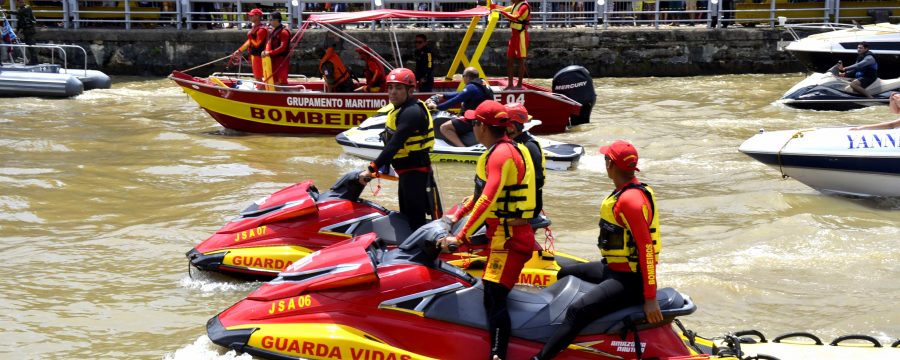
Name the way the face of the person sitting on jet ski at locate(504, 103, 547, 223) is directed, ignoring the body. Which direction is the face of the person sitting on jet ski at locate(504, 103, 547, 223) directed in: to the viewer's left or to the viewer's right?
to the viewer's left

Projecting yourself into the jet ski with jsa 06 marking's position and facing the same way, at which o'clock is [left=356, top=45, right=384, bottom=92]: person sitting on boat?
The person sitting on boat is roughly at 3 o'clock from the jet ski with jsa 06 marking.

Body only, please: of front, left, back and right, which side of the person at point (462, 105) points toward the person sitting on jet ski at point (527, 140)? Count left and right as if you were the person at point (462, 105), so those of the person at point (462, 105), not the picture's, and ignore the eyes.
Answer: left

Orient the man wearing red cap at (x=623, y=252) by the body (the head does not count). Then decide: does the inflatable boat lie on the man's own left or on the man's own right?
on the man's own right

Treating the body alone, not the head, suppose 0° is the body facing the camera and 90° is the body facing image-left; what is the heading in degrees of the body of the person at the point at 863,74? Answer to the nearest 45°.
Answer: approximately 90°

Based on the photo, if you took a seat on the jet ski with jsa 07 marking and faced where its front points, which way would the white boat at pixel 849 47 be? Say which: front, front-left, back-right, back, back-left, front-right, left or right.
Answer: back-right

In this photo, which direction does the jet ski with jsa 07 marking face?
to the viewer's left

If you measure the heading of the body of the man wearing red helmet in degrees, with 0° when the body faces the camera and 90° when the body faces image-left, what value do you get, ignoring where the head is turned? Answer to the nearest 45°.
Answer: approximately 45°

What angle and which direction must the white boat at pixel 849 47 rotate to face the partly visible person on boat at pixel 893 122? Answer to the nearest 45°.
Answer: approximately 90° to its left

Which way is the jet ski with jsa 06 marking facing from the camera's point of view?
to the viewer's left
